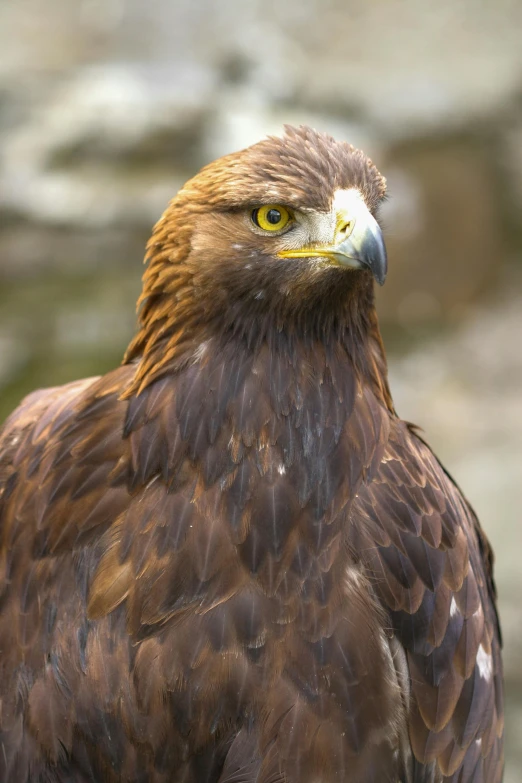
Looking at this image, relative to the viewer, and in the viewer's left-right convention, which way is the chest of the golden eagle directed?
facing the viewer and to the right of the viewer
